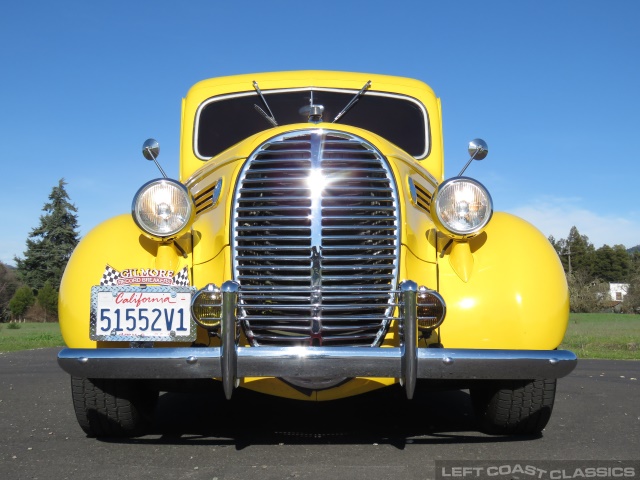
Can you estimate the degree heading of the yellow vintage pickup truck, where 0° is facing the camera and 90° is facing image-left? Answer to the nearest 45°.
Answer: approximately 0°

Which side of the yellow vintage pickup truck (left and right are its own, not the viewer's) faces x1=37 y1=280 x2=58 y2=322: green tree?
back

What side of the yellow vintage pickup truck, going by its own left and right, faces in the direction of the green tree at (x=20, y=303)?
back
